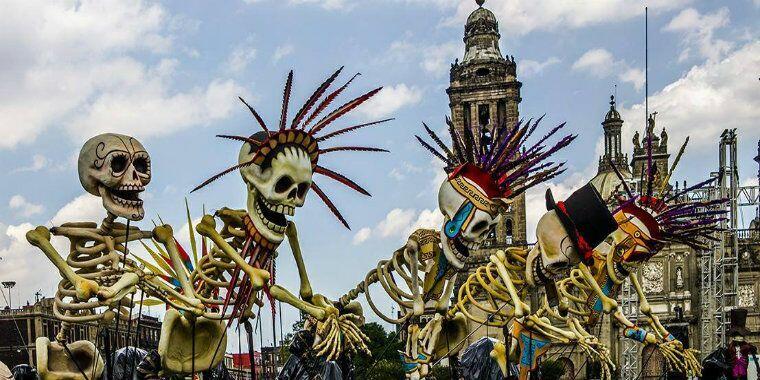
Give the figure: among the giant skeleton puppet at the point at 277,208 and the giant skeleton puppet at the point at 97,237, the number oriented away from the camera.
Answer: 0

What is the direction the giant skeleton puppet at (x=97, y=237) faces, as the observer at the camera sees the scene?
facing the viewer and to the right of the viewer
